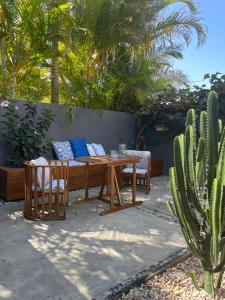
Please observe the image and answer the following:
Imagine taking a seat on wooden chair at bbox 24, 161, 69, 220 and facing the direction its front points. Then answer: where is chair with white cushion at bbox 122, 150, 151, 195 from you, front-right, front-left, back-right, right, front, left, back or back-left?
front-left

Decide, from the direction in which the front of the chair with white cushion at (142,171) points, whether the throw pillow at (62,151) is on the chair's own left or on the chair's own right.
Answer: on the chair's own right

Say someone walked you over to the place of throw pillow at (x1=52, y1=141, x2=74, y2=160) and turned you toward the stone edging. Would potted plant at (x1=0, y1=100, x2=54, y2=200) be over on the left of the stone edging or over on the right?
right

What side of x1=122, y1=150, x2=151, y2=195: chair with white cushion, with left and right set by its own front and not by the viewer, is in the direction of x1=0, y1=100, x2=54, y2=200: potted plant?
front

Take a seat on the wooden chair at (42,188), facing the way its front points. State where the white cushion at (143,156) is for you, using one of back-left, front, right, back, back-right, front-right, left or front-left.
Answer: front-left

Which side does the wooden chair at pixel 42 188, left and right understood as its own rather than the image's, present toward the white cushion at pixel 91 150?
left

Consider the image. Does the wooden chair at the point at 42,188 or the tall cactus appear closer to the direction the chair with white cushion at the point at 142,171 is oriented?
the wooden chair

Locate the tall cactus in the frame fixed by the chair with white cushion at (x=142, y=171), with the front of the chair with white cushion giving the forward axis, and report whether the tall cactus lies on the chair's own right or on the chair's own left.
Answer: on the chair's own left

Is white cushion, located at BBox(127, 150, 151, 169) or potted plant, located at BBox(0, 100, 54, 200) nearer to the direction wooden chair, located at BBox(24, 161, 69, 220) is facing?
the white cushion

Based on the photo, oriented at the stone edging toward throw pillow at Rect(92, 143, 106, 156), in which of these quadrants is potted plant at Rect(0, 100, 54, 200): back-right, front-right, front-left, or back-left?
front-left

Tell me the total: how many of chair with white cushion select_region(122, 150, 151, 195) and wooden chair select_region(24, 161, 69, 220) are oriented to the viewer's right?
1

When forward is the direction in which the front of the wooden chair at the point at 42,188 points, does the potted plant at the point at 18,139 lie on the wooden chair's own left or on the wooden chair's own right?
on the wooden chair's own left

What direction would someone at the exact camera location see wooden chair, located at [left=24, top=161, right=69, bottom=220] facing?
facing to the right of the viewer

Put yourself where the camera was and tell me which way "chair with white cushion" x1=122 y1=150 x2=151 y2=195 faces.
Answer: facing the viewer and to the left of the viewer

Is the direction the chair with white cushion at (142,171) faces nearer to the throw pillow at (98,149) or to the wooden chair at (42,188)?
the wooden chair
